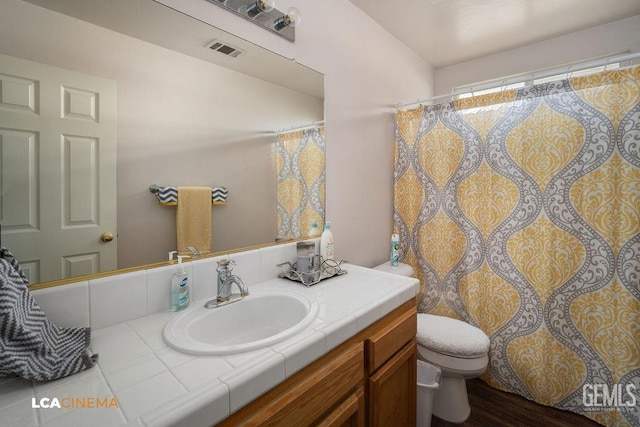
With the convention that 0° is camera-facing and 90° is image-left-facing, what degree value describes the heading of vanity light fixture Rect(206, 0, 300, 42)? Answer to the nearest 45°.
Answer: approximately 315°

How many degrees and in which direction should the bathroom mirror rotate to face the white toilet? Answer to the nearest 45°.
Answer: approximately 45° to its left

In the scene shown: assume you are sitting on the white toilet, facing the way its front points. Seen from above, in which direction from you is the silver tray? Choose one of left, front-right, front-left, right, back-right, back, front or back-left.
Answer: right

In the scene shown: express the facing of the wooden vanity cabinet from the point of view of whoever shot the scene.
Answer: facing the viewer and to the right of the viewer

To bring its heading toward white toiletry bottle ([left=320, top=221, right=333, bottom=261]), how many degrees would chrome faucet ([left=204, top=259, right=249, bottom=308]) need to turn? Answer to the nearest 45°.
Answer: approximately 90° to its left
